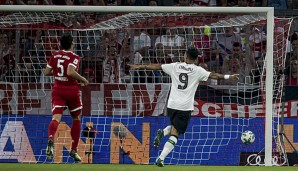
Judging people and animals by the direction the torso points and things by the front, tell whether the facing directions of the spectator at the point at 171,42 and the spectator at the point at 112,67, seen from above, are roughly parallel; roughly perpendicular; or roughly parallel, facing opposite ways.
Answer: roughly parallel

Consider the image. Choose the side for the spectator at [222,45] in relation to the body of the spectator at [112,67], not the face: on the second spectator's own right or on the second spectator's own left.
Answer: on the second spectator's own left

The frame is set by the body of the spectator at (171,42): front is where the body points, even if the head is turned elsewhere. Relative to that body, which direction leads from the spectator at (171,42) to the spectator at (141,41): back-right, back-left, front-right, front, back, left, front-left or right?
right

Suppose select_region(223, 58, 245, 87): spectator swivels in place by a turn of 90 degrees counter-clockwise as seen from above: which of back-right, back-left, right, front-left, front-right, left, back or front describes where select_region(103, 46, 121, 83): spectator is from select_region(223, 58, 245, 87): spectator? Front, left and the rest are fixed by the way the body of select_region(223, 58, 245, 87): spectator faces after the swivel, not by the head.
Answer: back

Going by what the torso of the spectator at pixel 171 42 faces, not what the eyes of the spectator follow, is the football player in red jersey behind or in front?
in front

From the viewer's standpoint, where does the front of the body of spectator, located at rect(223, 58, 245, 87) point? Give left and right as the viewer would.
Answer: facing the viewer

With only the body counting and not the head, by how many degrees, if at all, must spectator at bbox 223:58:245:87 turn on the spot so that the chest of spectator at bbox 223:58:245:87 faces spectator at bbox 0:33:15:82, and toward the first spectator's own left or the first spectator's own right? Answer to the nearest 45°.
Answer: approximately 90° to the first spectator's own right

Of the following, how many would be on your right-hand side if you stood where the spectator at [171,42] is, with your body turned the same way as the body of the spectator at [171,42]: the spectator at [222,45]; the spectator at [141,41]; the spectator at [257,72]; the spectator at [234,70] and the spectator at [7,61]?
2

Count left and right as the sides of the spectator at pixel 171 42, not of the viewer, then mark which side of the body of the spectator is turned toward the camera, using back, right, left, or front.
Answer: front

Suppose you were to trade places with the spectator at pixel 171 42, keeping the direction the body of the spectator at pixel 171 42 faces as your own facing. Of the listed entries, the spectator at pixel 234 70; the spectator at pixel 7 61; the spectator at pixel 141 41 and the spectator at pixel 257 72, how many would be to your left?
2

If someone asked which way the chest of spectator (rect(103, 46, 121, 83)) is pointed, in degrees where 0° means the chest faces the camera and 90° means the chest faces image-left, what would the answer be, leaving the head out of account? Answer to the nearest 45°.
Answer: approximately 0°

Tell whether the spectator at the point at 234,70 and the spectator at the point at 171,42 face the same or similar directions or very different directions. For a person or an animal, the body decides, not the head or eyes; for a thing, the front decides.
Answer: same or similar directions

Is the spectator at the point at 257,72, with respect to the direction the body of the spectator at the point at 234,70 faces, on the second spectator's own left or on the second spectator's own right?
on the second spectator's own left
